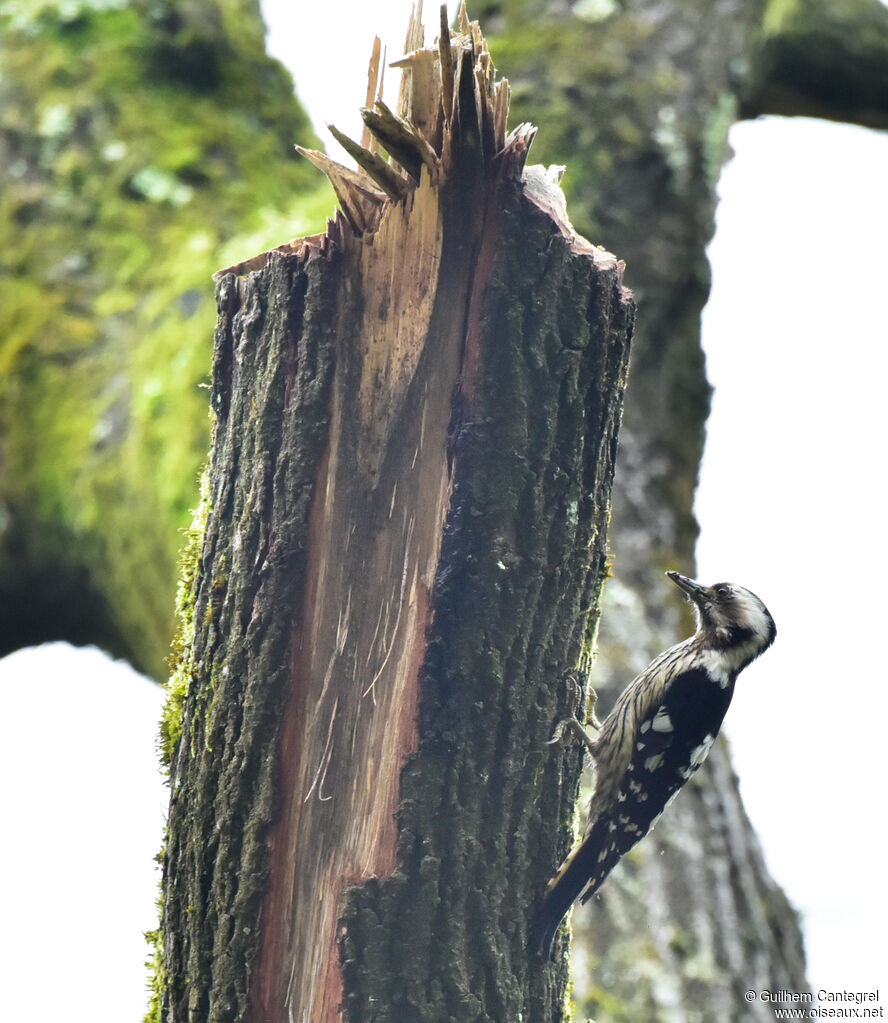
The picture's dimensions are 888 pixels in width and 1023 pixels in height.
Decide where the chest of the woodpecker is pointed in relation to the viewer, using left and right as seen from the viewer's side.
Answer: facing to the left of the viewer
